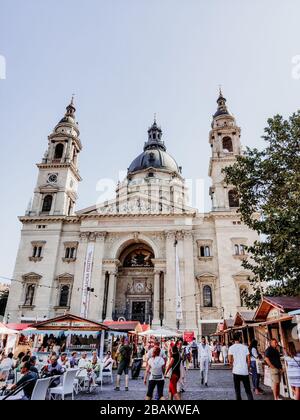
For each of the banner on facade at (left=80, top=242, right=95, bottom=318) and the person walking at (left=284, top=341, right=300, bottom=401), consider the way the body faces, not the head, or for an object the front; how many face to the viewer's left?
0

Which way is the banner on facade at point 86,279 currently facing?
toward the camera

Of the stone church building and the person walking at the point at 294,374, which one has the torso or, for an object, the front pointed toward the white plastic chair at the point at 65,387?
the stone church building

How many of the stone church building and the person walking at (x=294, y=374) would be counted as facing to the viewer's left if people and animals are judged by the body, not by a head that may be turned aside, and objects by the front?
0

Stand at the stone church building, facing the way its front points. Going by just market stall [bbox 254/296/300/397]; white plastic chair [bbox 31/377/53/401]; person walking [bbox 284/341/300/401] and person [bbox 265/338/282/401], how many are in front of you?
4

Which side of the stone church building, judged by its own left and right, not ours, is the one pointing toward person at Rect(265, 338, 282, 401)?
front

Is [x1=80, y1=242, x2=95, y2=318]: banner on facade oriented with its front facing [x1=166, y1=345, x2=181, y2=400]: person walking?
yes
